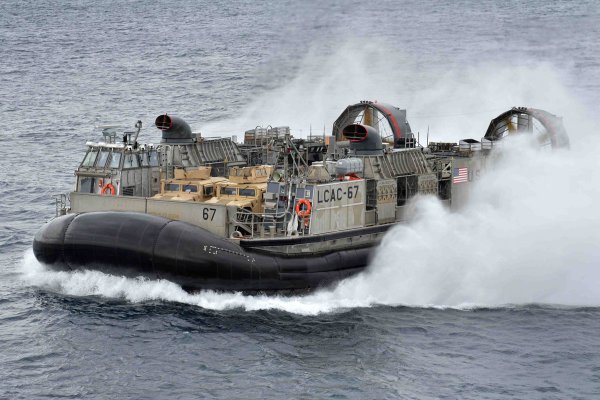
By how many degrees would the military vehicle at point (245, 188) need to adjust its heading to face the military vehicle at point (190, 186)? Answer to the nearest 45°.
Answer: approximately 45° to its right

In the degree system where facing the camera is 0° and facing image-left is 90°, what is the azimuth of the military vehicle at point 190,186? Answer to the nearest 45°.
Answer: approximately 45°

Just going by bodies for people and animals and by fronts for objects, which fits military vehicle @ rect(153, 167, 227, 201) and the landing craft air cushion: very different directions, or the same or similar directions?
same or similar directions

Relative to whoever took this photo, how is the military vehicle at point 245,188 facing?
facing the viewer and to the left of the viewer

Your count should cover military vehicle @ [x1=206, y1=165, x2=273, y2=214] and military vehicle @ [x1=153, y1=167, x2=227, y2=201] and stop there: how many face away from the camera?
0

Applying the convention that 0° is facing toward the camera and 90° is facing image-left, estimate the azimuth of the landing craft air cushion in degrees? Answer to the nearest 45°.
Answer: approximately 45°

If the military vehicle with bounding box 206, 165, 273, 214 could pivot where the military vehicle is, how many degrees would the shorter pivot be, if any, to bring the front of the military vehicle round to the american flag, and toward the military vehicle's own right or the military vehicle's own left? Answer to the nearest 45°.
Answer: approximately 135° to the military vehicle's own left

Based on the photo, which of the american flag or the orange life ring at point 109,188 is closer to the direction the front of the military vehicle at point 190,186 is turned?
the orange life ring

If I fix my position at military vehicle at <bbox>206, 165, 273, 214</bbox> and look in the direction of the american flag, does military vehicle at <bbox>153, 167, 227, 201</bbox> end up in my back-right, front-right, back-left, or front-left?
back-left

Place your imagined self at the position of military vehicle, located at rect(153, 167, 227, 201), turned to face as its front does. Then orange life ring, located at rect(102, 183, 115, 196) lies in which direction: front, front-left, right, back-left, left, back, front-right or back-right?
front-right
